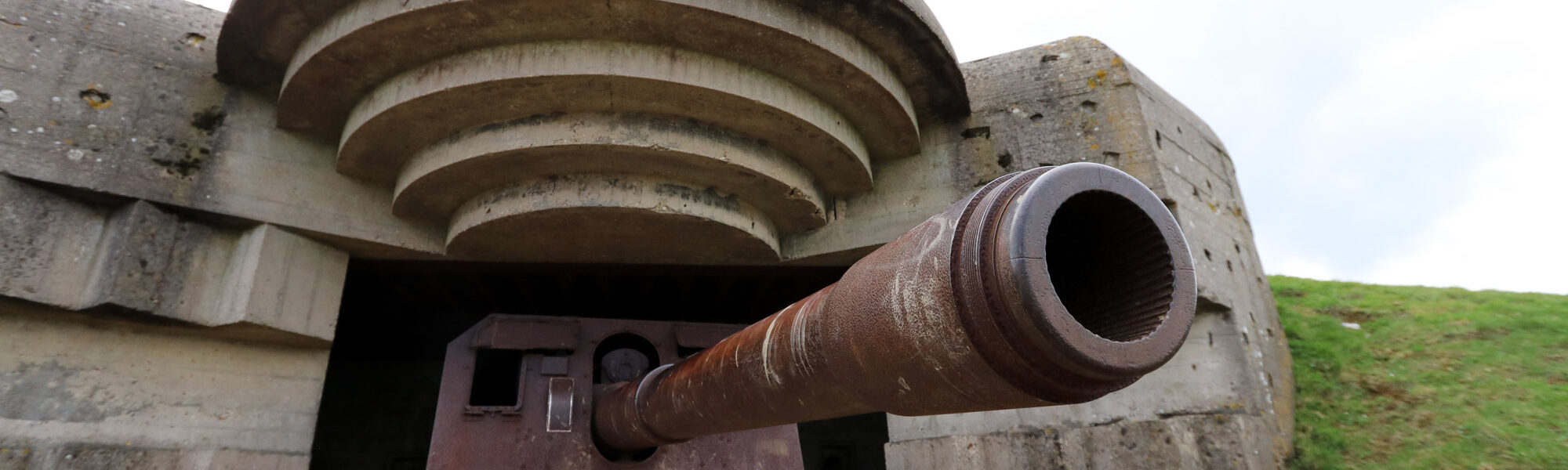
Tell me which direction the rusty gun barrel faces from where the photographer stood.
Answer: facing the viewer and to the right of the viewer
